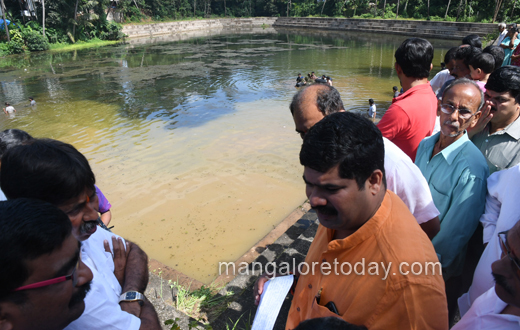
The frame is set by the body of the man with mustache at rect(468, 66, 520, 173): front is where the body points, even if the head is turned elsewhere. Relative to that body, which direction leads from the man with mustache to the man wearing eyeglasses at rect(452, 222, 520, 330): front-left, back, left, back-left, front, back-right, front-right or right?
front-left

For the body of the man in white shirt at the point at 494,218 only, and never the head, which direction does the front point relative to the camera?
to the viewer's left

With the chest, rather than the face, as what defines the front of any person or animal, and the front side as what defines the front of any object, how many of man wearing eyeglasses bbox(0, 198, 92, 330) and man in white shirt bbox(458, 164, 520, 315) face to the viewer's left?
1

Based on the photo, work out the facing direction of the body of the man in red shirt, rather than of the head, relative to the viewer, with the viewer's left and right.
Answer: facing away from the viewer and to the left of the viewer

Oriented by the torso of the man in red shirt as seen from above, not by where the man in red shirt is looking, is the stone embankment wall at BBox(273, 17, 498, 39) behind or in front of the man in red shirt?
in front

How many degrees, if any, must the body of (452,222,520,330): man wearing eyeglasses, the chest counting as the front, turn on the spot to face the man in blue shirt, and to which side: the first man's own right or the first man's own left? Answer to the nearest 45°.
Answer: approximately 135° to the first man's own right

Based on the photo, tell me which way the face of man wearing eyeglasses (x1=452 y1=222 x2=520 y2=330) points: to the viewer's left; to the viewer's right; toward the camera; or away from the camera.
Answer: to the viewer's left

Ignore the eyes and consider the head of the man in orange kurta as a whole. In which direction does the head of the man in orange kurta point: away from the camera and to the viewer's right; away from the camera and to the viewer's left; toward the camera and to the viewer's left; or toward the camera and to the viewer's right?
toward the camera and to the viewer's left

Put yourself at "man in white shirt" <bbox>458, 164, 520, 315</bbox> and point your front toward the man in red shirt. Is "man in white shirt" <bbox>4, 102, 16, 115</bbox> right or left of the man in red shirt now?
left

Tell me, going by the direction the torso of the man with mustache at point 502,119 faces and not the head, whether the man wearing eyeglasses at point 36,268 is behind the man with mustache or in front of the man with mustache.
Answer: in front

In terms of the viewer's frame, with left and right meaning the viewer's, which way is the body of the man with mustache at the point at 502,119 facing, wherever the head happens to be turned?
facing the viewer and to the left of the viewer
